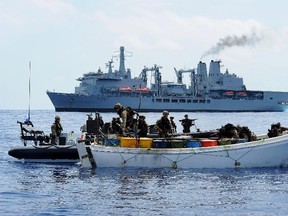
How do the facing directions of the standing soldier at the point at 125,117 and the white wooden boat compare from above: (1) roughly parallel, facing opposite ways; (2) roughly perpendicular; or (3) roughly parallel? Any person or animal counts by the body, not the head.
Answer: roughly parallel, facing opposite ways

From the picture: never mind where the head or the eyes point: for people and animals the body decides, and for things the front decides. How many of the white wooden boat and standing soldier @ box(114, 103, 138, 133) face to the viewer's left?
1
